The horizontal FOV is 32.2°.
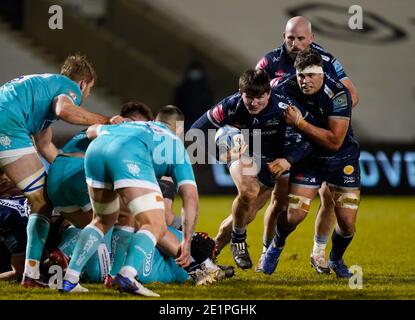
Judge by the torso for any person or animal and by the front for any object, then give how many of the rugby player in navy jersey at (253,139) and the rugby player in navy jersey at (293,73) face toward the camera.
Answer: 2

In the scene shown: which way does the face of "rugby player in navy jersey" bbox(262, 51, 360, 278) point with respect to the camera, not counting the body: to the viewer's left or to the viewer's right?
to the viewer's left

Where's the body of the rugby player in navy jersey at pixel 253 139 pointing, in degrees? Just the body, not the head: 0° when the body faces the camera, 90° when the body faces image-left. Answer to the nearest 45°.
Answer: approximately 0°

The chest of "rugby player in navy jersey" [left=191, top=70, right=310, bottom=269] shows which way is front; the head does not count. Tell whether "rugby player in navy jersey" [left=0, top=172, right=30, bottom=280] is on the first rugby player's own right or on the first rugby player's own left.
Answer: on the first rugby player's own right

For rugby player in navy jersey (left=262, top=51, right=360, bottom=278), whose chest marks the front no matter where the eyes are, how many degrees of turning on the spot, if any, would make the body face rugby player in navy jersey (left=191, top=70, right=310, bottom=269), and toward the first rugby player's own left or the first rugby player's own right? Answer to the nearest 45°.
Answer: approximately 45° to the first rugby player's own right
